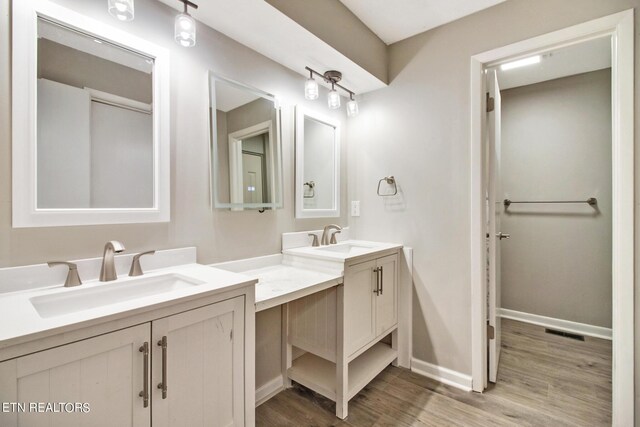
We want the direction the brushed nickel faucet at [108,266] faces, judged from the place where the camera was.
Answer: facing the viewer and to the right of the viewer

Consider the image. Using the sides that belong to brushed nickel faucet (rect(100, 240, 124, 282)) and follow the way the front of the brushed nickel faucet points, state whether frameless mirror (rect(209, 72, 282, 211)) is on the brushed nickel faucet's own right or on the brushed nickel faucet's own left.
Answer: on the brushed nickel faucet's own left

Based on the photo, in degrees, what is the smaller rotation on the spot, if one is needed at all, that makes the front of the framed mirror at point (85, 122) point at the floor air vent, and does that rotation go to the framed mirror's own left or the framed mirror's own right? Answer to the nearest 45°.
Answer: approximately 45° to the framed mirror's own left

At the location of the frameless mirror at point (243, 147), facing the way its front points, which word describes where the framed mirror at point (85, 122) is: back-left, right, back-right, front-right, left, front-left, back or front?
right

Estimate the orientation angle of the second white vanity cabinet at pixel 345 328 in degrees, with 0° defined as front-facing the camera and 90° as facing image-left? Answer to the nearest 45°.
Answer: approximately 315°

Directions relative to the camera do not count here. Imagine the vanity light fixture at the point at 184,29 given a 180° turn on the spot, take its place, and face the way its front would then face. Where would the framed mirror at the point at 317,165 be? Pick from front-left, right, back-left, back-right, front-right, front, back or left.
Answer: right

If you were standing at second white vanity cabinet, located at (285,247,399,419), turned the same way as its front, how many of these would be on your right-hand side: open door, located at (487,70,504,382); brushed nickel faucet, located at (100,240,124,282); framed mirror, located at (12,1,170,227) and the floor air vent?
2

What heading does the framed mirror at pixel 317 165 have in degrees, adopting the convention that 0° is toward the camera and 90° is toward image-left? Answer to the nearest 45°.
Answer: approximately 315°

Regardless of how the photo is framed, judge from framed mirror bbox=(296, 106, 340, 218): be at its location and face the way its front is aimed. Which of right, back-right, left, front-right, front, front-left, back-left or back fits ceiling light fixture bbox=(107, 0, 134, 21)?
right

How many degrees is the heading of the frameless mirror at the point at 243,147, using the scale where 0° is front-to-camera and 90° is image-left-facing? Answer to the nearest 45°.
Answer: approximately 315°
